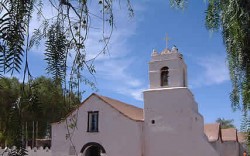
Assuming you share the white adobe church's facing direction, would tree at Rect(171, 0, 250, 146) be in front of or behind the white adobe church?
in front

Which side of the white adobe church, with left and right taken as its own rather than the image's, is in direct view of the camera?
front
